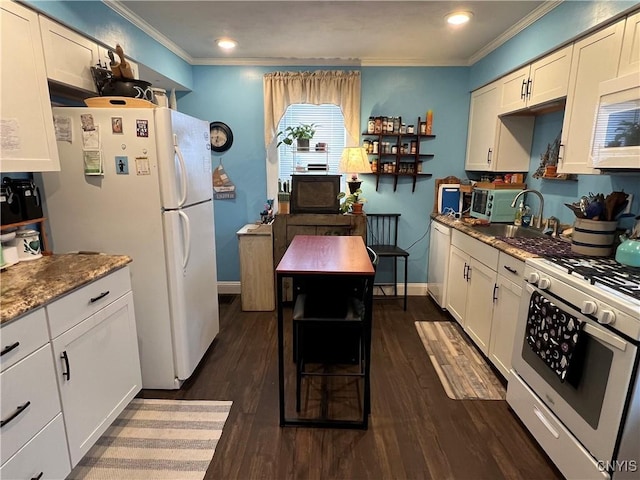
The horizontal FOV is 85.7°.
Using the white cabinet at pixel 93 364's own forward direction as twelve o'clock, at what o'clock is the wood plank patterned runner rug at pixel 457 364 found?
The wood plank patterned runner rug is roughly at 11 o'clock from the white cabinet.

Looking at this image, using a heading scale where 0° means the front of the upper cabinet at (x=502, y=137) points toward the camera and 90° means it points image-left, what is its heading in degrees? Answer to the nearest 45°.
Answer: approximately 45°

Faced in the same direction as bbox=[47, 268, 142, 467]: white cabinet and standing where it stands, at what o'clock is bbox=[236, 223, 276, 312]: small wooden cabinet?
The small wooden cabinet is roughly at 9 o'clock from the white cabinet.

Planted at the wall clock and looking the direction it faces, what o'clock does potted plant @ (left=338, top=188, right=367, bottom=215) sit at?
The potted plant is roughly at 10 o'clock from the wall clock.

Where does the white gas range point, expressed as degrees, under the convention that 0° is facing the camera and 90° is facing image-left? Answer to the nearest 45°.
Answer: approximately 45°

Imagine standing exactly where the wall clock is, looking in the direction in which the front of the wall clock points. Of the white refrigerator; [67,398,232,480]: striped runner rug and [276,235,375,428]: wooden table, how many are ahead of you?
3

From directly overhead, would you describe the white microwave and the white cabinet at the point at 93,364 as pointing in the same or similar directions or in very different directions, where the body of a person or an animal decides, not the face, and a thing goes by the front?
very different directions

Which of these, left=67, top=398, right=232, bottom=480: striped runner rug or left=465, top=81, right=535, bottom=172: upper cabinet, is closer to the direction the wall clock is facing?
the striped runner rug
